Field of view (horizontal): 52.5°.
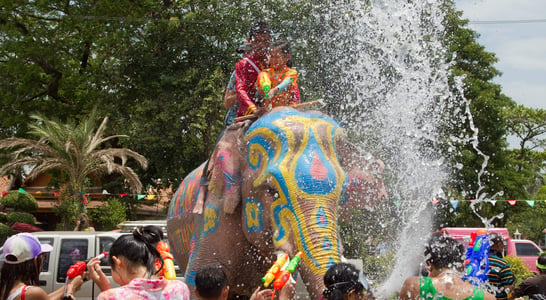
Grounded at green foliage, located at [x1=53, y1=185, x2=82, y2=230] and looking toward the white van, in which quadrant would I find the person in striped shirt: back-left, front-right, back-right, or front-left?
front-left

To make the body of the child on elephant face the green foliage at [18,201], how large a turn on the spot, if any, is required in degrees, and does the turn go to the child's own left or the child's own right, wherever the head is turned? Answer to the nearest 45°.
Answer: approximately 90° to the child's own right

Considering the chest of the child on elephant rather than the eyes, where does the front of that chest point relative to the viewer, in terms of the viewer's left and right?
facing the viewer and to the left of the viewer

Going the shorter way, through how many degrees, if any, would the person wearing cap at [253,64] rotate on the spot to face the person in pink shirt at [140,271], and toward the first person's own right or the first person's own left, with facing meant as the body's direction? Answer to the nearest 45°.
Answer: approximately 45° to the first person's own right

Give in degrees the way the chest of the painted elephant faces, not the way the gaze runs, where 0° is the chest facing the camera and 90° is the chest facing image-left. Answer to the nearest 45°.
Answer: approximately 315°

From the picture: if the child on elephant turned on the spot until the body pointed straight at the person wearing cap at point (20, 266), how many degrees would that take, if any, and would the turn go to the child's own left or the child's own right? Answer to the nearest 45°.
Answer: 0° — they already face them

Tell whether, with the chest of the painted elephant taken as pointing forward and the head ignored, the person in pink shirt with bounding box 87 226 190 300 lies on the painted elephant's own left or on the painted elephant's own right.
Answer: on the painted elephant's own right
